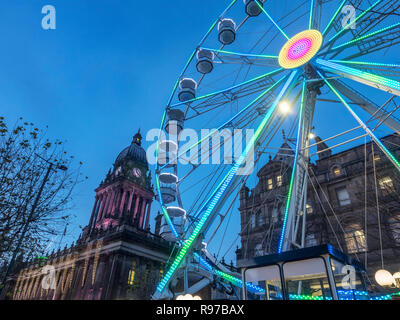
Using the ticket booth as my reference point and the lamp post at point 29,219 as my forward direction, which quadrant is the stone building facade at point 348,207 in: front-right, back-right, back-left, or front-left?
back-right

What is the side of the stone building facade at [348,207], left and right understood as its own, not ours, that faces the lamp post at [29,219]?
front

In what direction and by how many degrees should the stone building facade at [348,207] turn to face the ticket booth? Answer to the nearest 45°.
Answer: approximately 45° to its left

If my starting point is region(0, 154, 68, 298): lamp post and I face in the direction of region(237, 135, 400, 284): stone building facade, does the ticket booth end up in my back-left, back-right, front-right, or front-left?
front-right

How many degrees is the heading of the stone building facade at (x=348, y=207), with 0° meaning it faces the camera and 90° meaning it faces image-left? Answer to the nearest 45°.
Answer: approximately 45°

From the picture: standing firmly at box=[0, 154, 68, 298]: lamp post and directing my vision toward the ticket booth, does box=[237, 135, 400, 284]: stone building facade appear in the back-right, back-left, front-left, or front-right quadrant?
front-left

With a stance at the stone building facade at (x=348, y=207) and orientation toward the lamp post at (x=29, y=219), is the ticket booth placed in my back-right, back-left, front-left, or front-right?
front-left
